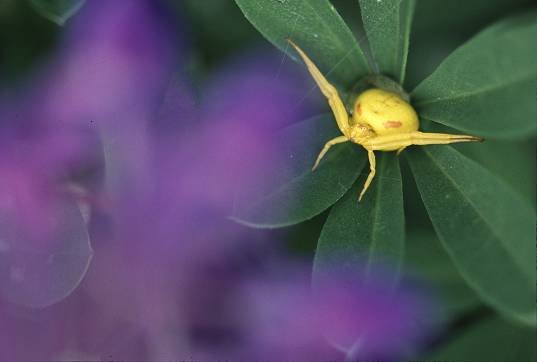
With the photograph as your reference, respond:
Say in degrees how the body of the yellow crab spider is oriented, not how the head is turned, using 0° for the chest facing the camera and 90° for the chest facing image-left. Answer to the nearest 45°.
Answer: approximately 45°
